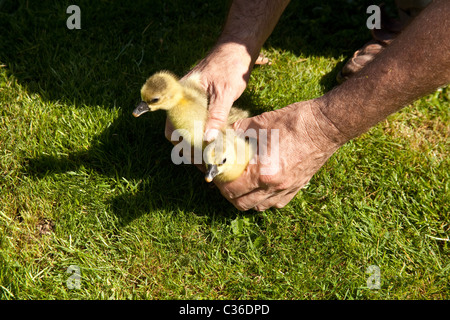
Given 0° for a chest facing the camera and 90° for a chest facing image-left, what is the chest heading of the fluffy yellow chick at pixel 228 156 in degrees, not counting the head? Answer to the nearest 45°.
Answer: approximately 45°

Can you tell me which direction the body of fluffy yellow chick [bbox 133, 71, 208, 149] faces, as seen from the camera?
to the viewer's left
